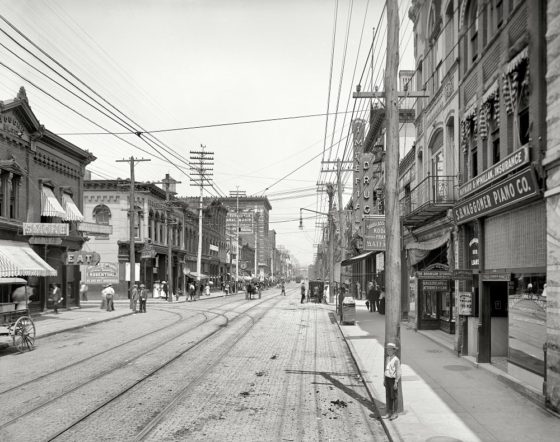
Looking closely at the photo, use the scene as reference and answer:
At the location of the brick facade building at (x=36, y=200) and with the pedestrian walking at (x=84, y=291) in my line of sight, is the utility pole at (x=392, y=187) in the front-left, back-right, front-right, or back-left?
back-right

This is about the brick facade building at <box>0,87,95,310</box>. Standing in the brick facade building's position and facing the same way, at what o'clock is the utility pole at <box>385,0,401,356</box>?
The utility pole is roughly at 1 o'clock from the brick facade building.

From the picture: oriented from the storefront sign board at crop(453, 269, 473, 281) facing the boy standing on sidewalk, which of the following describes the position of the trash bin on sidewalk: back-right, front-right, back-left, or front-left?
back-right
